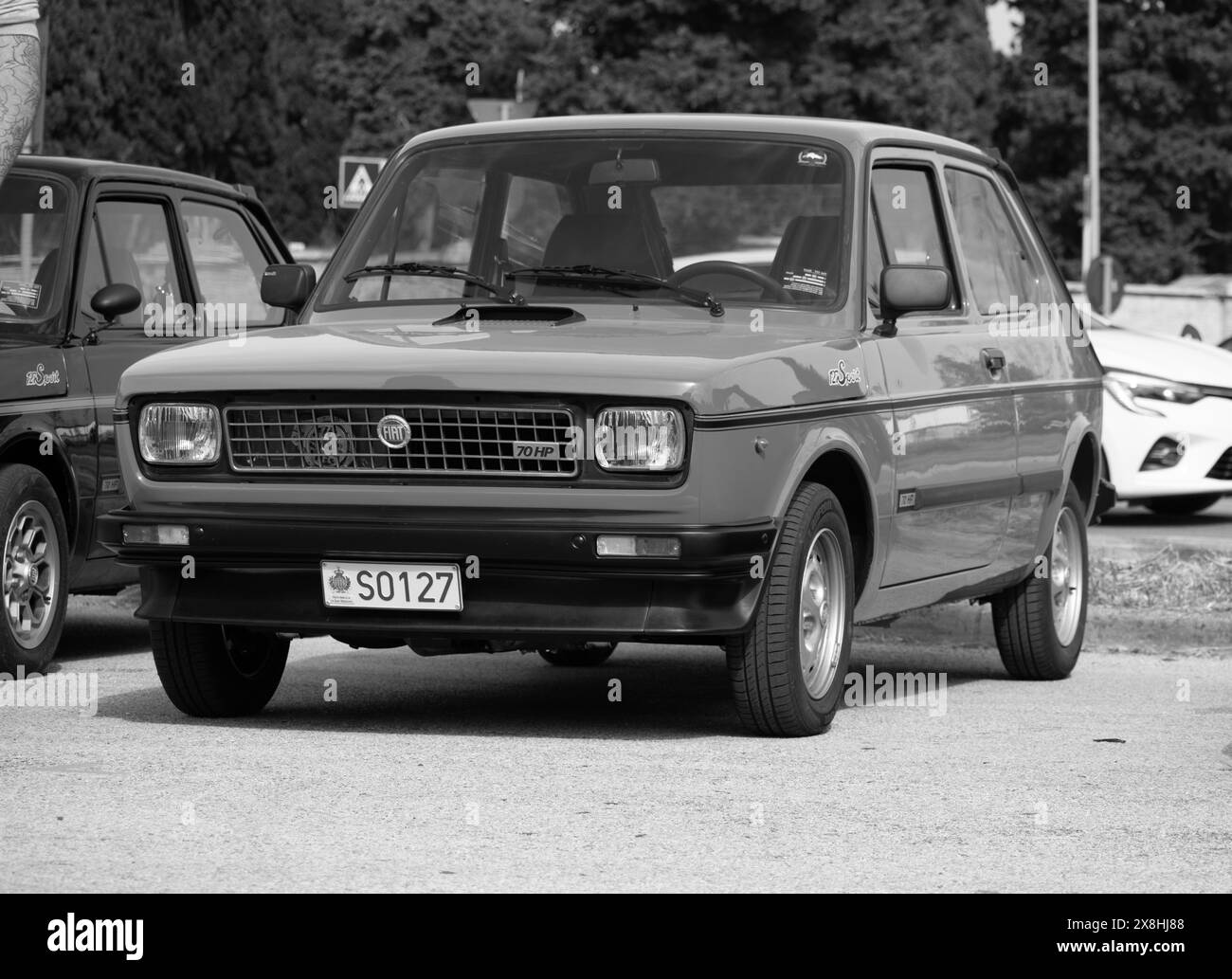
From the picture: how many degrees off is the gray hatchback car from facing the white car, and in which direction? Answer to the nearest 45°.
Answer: approximately 180°

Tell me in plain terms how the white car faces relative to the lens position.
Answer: facing the viewer and to the right of the viewer

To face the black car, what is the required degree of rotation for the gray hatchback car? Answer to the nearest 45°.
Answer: approximately 90° to its right

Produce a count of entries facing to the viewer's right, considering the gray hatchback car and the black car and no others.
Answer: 0

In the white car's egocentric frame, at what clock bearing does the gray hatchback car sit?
The gray hatchback car is roughly at 2 o'clock from the white car.

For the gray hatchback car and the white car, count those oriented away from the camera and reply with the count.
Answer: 0

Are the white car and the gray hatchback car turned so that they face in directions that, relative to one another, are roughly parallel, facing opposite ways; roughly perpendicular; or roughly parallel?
roughly perpendicular

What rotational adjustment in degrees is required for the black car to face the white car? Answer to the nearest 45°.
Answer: approximately 180°

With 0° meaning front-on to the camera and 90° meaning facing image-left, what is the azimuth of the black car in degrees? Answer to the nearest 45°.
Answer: approximately 45°

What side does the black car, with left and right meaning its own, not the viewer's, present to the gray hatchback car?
left
